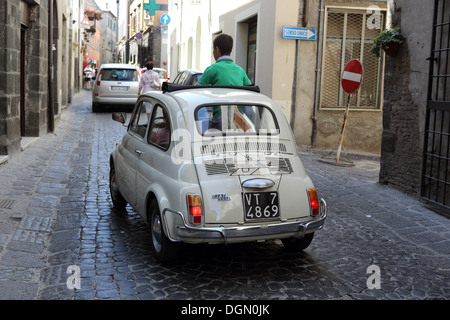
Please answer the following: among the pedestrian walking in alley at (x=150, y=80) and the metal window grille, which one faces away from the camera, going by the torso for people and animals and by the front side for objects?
the pedestrian walking in alley

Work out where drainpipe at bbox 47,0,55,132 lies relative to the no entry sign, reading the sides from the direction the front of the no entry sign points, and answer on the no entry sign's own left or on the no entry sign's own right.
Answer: on the no entry sign's own right

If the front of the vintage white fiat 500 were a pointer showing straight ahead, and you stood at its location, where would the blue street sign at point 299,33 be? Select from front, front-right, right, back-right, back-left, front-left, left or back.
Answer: front-right

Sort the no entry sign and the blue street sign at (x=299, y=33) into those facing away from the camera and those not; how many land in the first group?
0

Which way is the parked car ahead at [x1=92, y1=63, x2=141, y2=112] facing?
away from the camera

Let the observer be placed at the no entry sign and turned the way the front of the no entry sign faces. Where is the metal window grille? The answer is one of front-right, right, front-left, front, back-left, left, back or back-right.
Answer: back-right

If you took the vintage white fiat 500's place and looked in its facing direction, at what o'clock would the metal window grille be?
The metal window grille is roughly at 2 o'clock from the vintage white fiat 500.

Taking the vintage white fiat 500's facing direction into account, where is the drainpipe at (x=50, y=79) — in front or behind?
in front

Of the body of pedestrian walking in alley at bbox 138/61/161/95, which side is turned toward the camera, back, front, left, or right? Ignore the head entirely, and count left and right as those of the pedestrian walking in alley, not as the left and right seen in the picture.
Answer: back

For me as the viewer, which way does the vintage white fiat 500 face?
facing away from the viewer and to the left of the viewer

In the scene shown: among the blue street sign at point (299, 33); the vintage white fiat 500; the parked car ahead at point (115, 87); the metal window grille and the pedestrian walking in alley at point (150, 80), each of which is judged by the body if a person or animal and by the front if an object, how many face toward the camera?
2
